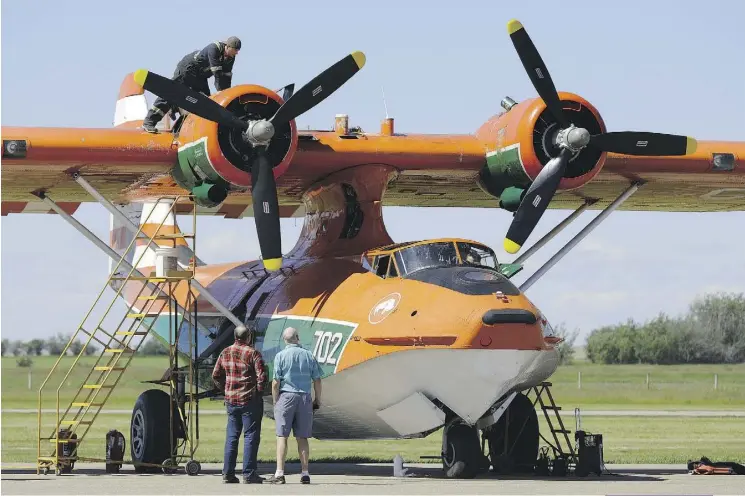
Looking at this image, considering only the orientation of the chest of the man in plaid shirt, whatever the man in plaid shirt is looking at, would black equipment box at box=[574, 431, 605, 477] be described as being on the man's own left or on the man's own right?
on the man's own right

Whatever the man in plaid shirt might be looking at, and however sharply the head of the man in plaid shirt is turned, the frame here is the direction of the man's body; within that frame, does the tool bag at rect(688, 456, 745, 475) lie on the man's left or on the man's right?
on the man's right

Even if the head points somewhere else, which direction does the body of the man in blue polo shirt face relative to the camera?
away from the camera

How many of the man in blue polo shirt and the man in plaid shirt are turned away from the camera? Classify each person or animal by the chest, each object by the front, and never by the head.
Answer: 2

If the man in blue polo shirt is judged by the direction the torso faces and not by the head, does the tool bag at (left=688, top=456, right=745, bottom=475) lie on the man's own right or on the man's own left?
on the man's own right

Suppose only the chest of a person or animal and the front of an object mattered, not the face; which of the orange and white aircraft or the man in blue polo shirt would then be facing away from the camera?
the man in blue polo shirt

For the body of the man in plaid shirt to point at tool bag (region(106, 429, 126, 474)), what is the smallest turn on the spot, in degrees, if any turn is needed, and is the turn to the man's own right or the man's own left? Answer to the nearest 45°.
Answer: approximately 45° to the man's own left

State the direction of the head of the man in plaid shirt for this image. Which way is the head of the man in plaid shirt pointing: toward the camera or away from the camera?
away from the camera

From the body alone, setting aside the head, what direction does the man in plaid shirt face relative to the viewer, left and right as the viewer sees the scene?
facing away from the viewer

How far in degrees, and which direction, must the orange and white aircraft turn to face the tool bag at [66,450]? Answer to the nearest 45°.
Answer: approximately 135° to its right

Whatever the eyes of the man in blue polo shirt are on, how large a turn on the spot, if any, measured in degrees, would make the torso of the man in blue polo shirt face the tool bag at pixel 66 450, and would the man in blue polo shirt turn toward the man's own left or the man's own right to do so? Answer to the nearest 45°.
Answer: approximately 45° to the man's own left
